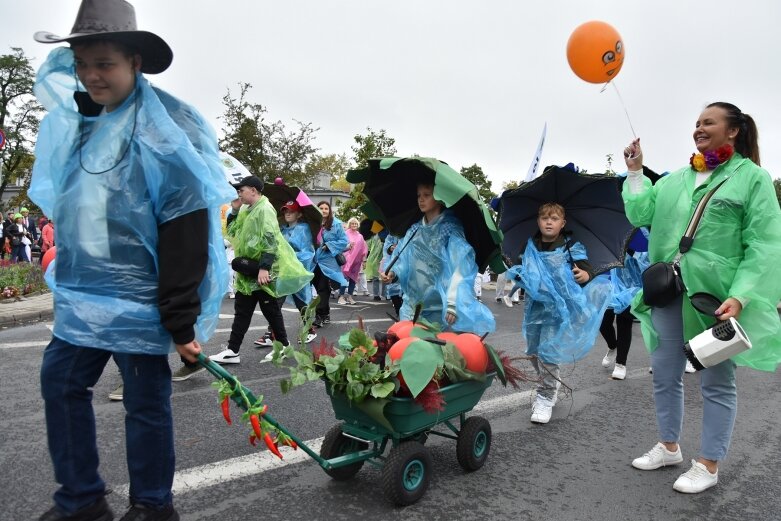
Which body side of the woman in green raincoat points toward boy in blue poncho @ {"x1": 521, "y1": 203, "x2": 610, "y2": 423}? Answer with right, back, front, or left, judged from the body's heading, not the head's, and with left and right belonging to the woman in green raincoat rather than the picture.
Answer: right

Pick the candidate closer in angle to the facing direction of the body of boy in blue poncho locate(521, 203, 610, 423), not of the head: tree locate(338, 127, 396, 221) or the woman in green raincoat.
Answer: the woman in green raincoat

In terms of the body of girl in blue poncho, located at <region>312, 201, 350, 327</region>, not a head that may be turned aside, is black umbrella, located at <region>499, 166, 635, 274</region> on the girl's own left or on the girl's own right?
on the girl's own left

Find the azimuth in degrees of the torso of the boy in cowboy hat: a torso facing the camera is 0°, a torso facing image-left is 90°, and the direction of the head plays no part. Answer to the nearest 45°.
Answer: approximately 45°

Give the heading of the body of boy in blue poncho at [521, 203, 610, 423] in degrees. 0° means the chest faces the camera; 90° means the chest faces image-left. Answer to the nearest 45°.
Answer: approximately 0°

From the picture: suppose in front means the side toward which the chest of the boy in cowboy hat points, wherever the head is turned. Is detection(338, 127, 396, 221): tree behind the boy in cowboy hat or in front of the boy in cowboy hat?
behind
